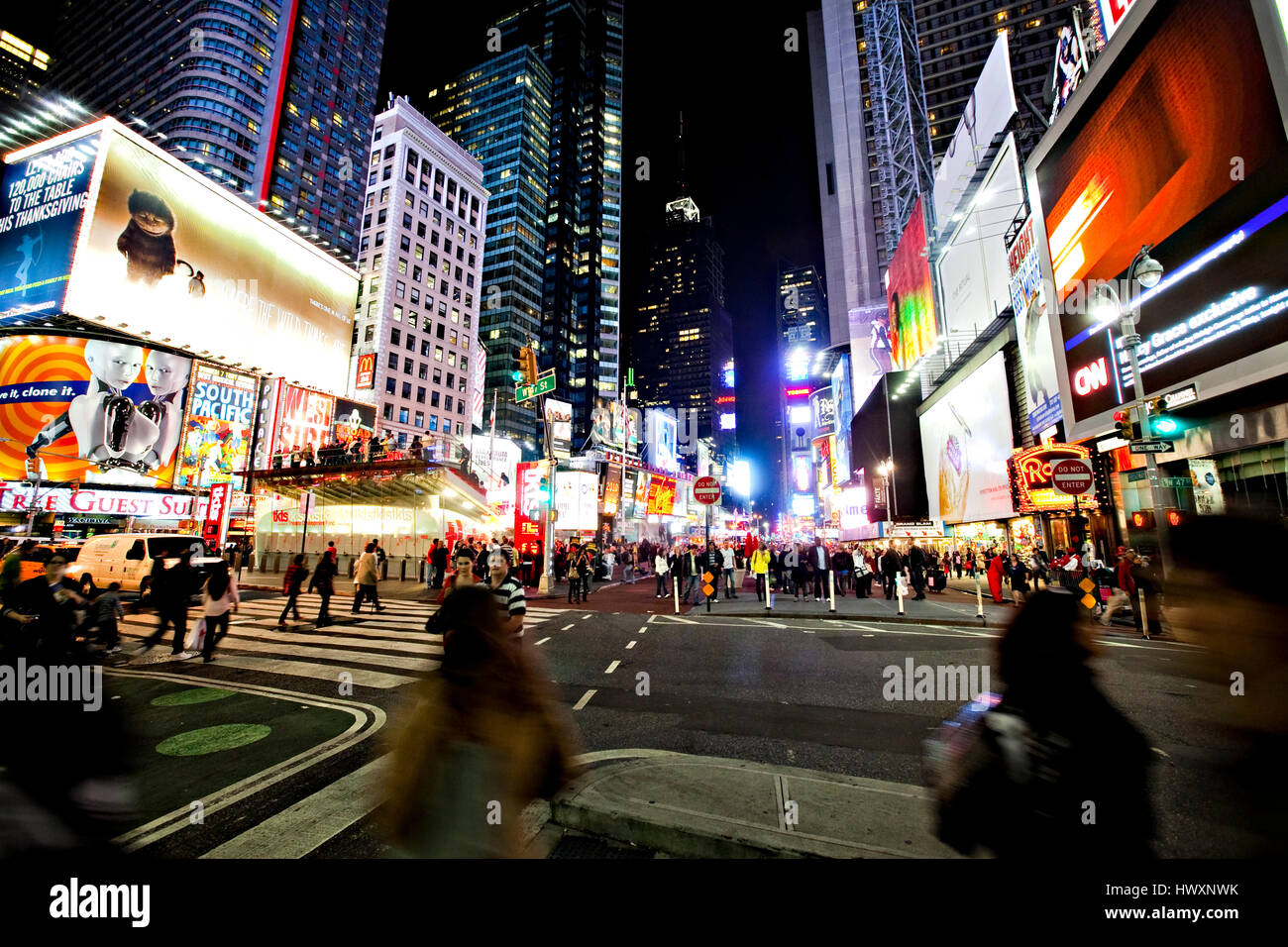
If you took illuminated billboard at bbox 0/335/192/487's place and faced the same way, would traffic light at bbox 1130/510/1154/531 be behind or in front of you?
in front

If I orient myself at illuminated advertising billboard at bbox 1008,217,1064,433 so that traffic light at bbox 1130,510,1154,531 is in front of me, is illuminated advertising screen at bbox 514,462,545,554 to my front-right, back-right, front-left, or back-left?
back-right

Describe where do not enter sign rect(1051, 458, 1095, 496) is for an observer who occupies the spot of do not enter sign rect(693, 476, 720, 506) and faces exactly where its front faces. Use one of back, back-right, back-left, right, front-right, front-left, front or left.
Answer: left

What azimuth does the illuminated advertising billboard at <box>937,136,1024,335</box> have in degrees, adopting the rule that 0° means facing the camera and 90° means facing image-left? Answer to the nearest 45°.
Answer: approximately 45°

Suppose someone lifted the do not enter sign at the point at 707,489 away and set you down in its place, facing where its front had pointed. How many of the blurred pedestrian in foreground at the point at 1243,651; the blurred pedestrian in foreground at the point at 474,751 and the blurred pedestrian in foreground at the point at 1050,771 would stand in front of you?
3

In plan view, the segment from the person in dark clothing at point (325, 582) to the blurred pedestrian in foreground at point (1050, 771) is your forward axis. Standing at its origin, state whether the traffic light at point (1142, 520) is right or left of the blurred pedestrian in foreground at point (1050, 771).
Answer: left

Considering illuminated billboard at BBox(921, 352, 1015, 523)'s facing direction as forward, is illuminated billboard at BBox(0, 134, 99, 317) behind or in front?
in front

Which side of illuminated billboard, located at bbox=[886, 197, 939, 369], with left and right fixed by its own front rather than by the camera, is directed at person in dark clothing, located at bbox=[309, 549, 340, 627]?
front

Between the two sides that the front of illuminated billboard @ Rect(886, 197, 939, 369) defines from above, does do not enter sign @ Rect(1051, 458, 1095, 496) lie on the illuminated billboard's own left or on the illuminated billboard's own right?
on the illuminated billboard's own left

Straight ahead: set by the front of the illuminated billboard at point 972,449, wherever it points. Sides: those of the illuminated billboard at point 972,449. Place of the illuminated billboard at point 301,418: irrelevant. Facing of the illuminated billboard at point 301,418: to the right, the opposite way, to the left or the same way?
the opposite way

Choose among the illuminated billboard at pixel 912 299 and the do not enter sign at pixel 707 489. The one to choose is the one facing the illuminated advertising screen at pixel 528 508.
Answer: the illuminated billboard

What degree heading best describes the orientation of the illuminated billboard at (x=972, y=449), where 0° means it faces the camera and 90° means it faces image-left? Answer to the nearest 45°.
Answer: approximately 45°

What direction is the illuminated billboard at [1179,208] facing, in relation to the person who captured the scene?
facing the viewer and to the left of the viewer
